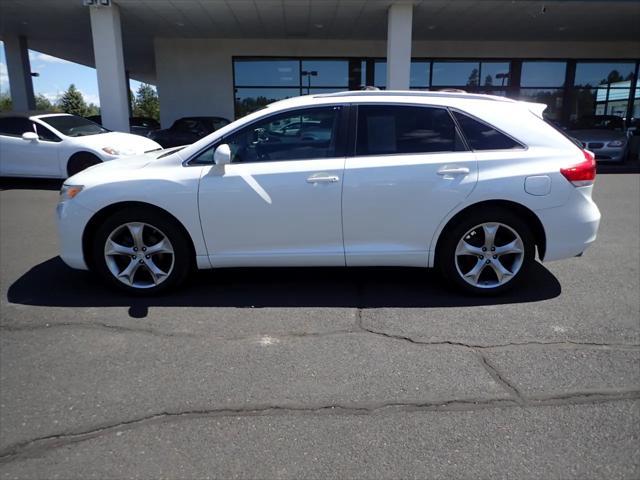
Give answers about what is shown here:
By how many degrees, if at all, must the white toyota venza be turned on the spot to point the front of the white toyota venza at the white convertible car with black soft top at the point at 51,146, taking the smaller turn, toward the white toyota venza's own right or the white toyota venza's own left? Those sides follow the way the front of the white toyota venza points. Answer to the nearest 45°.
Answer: approximately 45° to the white toyota venza's own right

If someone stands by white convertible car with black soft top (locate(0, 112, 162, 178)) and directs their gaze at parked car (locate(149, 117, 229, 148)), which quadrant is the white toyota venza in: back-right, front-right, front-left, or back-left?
back-right

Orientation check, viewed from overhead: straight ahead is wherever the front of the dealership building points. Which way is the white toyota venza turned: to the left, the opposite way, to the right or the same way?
to the right

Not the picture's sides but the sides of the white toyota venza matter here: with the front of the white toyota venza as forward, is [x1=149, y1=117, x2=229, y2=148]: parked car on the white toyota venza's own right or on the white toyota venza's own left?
on the white toyota venza's own right

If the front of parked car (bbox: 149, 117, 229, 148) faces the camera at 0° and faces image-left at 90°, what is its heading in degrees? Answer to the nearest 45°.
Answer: approximately 45°

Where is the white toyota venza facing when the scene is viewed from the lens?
facing to the left of the viewer

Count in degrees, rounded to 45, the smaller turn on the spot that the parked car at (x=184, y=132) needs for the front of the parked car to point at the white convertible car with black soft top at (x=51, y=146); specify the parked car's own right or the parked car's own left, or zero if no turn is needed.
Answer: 0° — it already faces it

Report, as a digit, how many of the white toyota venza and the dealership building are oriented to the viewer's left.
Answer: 1

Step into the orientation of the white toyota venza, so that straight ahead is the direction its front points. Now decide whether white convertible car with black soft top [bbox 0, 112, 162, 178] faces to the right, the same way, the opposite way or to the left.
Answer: the opposite way

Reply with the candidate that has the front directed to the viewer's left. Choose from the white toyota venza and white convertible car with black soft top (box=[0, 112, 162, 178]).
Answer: the white toyota venza

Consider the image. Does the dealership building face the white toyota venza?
yes
